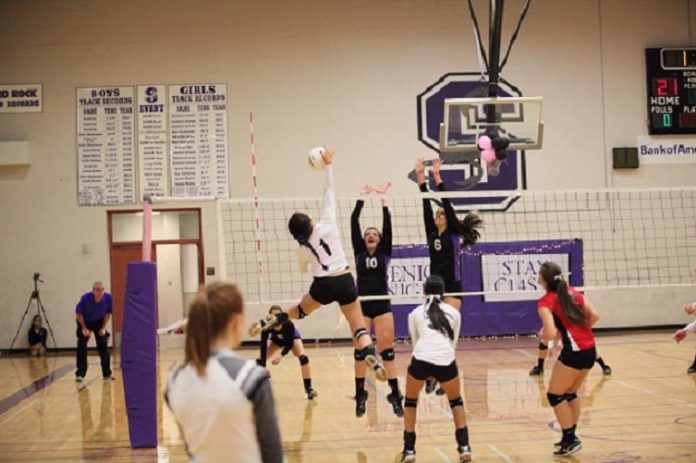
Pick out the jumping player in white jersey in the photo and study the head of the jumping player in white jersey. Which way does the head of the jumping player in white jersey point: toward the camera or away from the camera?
away from the camera

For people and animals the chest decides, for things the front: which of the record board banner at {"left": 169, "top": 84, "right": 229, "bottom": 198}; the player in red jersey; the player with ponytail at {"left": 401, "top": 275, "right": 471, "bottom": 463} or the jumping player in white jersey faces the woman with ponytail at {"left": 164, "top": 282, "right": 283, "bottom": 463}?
the record board banner

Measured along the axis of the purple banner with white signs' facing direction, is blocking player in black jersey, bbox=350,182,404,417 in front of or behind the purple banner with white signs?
in front

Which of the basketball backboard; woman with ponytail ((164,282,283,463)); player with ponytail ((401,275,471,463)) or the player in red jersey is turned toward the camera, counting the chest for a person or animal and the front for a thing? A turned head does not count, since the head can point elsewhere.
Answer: the basketball backboard

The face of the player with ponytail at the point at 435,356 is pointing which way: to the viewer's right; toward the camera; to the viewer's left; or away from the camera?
away from the camera

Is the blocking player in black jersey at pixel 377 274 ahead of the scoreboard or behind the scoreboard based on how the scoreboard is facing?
ahead

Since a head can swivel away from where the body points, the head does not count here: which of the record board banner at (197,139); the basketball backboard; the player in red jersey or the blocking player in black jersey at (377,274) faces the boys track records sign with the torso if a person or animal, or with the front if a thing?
the player in red jersey

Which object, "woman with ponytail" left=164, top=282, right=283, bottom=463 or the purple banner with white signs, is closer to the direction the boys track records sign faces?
the woman with ponytail

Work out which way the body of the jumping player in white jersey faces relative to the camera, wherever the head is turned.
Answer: away from the camera

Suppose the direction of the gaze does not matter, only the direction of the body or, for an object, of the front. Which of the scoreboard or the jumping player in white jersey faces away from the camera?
the jumping player in white jersey

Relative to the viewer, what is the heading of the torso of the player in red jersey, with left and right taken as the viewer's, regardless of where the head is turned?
facing away from the viewer and to the left of the viewer

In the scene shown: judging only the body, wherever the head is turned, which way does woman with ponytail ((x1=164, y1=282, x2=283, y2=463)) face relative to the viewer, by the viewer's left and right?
facing away from the viewer and to the right of the viewer

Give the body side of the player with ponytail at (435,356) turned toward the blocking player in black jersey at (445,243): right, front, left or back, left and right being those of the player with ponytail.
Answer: front
